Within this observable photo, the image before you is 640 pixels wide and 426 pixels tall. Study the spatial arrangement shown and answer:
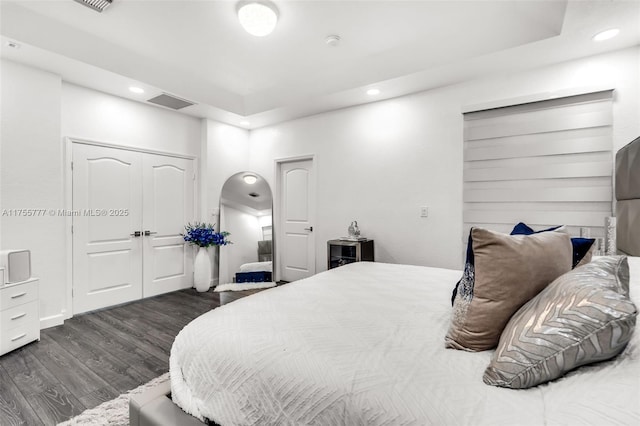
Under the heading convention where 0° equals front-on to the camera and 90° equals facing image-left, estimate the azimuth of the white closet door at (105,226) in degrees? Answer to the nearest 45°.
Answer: approximately 315°

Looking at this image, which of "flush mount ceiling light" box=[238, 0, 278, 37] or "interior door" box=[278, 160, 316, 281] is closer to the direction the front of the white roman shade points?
the flush mount ceiling light

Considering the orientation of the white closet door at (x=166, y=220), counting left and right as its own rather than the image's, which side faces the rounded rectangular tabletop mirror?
right

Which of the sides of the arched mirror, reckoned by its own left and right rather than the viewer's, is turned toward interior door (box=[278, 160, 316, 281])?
left

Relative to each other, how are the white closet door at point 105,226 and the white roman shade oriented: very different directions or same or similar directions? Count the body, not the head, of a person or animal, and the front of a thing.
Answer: very different directions

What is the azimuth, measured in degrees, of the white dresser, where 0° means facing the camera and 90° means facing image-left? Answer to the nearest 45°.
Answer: approximately 315°

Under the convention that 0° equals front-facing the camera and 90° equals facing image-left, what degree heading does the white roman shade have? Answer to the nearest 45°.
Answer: approximately 45°
